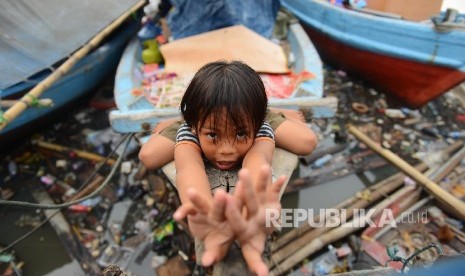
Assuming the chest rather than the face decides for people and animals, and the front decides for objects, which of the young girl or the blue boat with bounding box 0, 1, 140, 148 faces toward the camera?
the young girl

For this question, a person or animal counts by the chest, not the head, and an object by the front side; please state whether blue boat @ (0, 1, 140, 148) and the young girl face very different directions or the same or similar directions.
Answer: very different directions

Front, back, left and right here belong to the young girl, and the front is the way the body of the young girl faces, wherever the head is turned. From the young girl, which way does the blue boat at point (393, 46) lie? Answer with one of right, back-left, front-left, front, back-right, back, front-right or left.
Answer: back-left

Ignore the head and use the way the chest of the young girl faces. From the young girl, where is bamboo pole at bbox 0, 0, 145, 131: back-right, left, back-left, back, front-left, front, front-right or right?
back-right

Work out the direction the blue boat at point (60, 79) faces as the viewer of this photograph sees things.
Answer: facing away from the viewer and to the right of the viewer

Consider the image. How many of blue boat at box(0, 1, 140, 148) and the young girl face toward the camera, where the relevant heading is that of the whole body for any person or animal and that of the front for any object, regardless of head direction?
1

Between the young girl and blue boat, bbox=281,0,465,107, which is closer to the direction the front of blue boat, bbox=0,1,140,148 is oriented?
the blue boat

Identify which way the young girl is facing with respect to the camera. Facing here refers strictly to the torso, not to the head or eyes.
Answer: toward the camera

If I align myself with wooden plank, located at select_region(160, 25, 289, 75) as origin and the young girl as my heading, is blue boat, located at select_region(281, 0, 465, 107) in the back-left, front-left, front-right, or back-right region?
back-left

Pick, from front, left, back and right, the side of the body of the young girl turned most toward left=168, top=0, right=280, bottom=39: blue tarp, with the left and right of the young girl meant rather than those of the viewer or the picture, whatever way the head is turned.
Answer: back

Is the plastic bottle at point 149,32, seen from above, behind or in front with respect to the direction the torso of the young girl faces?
behind

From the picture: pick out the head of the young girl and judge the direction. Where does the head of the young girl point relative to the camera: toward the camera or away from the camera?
toward the camera
